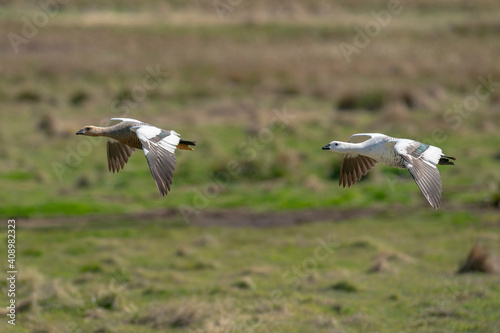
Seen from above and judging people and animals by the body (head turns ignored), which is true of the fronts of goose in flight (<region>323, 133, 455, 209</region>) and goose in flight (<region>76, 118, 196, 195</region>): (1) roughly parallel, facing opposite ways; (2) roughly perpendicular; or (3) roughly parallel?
roughly parallel

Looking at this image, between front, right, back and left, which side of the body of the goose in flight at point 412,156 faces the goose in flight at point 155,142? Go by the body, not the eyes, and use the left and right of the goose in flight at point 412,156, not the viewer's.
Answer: front

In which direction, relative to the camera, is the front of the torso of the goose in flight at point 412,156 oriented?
to the viewer's left

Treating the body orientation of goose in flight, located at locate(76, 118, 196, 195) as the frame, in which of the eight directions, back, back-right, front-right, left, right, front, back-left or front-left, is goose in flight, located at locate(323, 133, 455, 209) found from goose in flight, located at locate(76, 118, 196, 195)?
back

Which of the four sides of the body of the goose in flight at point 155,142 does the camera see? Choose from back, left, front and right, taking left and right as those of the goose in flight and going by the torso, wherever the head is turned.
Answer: left

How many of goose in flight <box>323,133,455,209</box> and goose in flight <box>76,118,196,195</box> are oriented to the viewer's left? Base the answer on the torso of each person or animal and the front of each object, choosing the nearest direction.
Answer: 2
